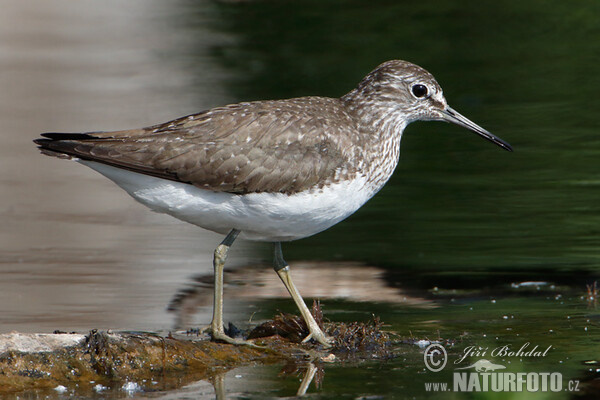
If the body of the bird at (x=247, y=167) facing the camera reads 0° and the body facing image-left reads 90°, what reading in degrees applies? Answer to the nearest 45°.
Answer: approximately 270°
